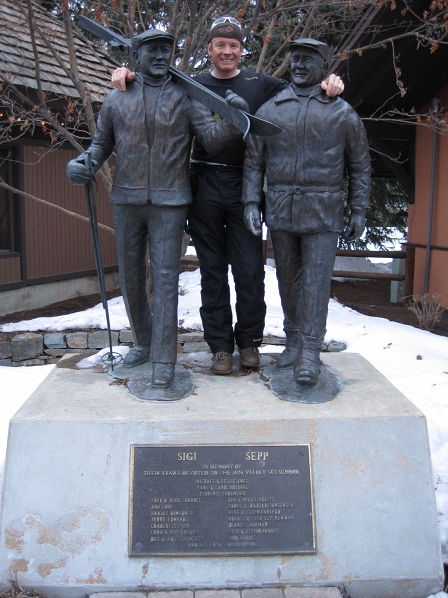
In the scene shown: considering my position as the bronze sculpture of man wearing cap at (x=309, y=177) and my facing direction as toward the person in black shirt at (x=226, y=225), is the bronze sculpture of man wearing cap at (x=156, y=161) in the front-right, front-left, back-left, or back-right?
front-left

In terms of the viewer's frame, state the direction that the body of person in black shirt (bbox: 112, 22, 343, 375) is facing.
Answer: toward the camera

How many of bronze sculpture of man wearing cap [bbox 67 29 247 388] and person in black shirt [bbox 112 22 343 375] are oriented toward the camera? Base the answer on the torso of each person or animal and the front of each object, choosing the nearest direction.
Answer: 2

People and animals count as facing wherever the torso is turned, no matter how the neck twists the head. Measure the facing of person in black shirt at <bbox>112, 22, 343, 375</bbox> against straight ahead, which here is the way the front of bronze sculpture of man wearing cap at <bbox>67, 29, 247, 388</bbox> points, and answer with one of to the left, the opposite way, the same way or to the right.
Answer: the same way

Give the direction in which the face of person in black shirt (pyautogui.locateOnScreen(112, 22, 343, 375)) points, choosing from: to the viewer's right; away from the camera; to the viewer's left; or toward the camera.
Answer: toward the camera

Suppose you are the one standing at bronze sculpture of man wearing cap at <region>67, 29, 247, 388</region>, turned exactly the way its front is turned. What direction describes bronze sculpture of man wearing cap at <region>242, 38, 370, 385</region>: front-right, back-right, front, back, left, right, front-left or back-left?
left

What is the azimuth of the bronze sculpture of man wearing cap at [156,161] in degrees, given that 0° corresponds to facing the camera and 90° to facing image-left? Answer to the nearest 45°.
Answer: approximately 0°
